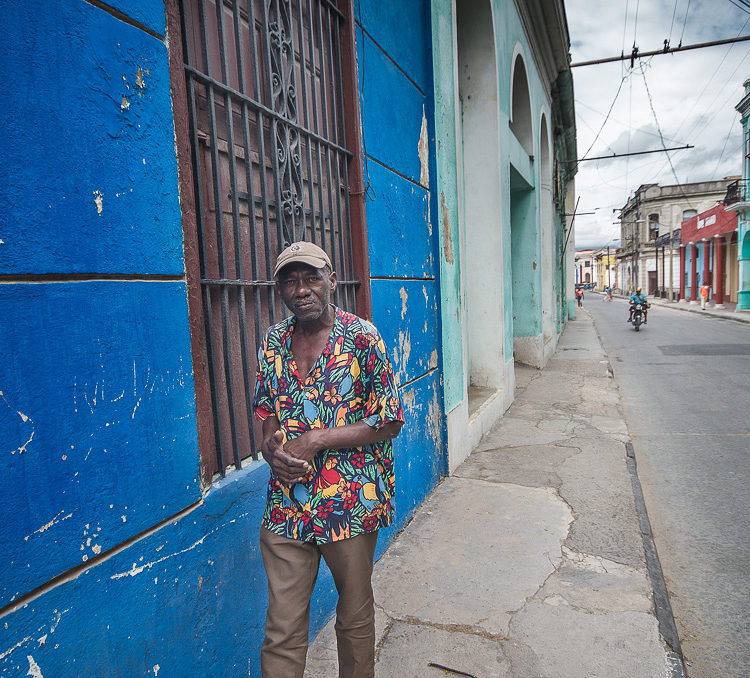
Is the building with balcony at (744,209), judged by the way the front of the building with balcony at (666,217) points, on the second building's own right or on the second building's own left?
on the second building's own left

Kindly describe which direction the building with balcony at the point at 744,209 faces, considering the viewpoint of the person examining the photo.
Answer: facing the viewer and to the left of the viewer

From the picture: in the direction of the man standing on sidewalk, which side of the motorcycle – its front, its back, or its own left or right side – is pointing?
front

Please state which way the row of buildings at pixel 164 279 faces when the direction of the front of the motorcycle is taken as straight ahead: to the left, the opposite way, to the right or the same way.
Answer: to the left

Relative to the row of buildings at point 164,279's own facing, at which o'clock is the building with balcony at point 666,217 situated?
The building with balcony is roughly at 9 o'clock from the row of buildings.

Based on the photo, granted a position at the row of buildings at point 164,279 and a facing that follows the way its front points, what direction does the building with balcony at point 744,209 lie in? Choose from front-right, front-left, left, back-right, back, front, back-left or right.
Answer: left

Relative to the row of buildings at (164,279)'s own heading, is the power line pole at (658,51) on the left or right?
on its left

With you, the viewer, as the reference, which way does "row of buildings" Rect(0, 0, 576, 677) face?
facing the viewer and to the right of the viewer

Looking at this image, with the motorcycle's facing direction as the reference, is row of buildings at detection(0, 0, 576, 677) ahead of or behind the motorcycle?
ahead

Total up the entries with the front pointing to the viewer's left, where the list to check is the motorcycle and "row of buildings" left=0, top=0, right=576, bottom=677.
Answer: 0

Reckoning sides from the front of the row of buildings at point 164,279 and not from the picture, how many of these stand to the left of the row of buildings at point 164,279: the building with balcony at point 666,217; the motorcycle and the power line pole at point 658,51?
3

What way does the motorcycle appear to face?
toward the camera
